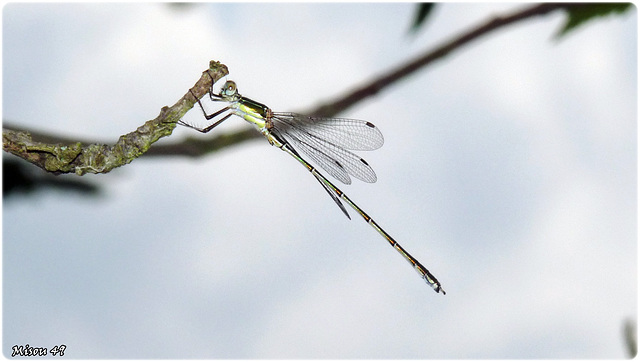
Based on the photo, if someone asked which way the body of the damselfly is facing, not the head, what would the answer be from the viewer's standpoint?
to the viewer's left
